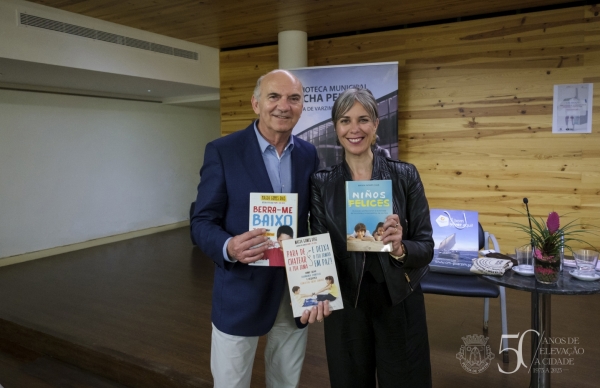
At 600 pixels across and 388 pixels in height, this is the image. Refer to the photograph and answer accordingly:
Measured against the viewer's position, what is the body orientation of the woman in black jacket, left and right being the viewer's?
facing the viewer

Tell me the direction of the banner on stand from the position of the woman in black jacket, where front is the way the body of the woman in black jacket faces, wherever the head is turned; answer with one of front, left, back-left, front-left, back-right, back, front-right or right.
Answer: back

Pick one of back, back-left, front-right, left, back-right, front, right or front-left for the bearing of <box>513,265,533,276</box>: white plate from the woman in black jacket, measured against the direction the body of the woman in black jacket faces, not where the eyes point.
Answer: back-left

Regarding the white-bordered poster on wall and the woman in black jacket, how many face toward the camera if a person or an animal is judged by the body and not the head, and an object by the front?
2

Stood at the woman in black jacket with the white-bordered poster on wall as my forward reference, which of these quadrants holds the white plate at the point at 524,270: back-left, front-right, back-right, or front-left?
front-right

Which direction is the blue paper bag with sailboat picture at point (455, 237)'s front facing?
toward the camera

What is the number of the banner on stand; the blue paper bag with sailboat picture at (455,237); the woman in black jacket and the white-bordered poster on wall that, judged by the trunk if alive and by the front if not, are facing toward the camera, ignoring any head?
4

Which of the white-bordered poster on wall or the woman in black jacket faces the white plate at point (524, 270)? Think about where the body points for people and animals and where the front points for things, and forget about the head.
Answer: the white-bordered poster on wall
